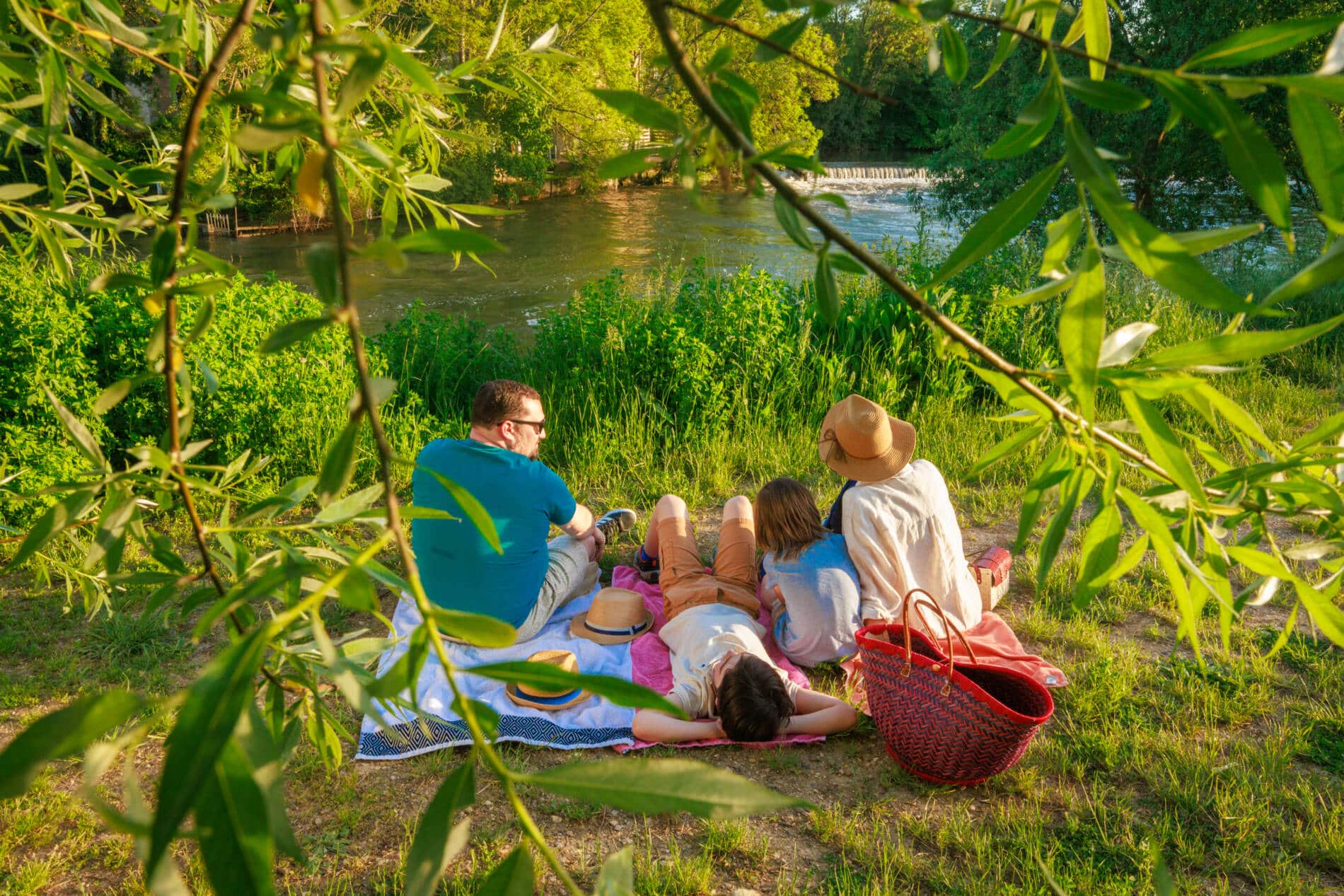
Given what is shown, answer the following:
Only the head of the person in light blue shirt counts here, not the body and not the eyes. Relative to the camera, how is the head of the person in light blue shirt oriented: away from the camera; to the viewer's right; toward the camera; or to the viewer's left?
away from the camera

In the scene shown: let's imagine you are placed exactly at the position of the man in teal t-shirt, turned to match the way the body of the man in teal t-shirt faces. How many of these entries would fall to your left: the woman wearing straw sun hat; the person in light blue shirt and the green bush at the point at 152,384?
1

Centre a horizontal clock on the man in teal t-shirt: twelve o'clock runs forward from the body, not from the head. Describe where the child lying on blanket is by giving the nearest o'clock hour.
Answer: The child lying on blanket is roughly at 3 o'clock from the man in teal t-shirt.

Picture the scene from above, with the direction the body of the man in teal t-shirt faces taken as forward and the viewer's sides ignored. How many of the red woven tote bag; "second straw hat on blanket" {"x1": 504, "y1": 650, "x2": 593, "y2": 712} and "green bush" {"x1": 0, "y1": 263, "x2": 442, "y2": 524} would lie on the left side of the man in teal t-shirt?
1

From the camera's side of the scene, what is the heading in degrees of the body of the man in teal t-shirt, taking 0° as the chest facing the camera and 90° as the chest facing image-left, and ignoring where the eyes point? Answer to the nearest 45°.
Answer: approximately 225°

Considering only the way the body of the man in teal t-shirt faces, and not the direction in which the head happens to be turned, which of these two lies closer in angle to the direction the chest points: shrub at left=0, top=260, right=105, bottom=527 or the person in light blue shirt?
the person in light blue shirt

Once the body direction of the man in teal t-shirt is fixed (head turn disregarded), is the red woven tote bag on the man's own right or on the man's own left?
on the man's own right

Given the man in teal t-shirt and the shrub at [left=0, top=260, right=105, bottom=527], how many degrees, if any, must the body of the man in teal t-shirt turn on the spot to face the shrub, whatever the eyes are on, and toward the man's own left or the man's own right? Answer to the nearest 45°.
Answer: approximately 90° to the man's own left

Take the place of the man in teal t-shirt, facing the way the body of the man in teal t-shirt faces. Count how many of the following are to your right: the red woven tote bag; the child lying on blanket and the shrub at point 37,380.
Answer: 2

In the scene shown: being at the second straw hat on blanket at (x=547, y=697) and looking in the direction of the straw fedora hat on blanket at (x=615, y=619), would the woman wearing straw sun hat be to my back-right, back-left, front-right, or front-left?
front-right

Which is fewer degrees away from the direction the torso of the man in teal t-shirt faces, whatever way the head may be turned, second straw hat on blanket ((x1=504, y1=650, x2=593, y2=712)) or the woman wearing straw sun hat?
the woman wearing straw sun hat

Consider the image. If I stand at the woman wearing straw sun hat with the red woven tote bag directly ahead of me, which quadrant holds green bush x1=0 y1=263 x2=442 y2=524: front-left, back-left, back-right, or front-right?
back-right

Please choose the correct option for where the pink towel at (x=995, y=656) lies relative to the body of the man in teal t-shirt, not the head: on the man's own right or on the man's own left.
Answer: on the man's own right

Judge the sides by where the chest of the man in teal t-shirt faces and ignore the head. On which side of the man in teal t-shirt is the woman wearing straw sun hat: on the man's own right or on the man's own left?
on the man's own right

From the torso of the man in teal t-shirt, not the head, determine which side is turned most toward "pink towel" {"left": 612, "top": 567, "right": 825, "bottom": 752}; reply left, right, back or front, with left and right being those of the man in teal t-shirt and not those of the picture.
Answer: right

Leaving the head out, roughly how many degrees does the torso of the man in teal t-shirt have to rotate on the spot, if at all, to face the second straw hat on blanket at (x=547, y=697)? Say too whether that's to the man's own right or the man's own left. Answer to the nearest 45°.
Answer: approximately 135° to the man's own right

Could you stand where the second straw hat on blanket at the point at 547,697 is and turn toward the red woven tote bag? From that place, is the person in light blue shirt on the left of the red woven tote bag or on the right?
left
